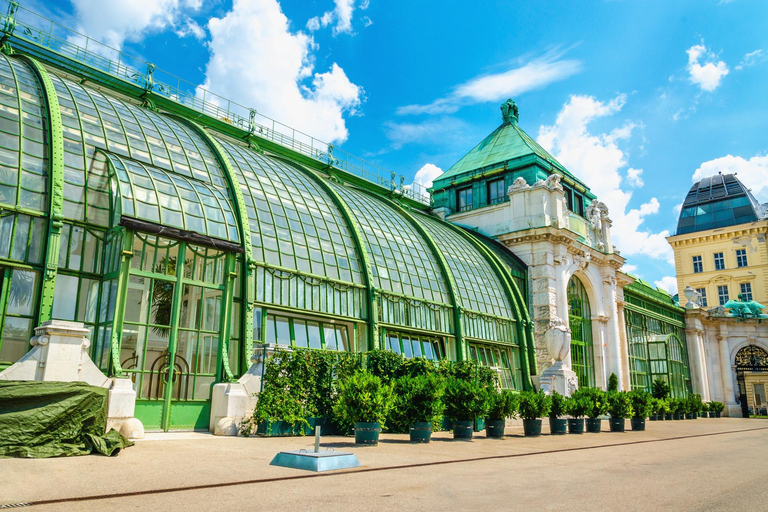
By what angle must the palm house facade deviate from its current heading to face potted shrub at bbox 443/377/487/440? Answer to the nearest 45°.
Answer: approximately 45° to its left

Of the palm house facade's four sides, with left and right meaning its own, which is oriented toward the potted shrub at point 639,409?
left

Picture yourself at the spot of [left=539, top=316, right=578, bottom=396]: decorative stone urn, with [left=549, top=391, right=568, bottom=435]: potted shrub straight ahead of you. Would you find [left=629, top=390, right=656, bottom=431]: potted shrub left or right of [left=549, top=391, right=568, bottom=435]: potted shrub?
left

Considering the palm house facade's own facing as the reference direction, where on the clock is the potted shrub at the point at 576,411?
The potted shrub is roughly at 10 o'clock from the palm house facade.

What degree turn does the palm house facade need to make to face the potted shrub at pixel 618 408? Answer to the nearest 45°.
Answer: approximately 45° to its left

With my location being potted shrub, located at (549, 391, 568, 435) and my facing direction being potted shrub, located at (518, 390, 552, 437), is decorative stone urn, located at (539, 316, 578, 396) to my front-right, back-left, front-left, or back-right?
back-right
